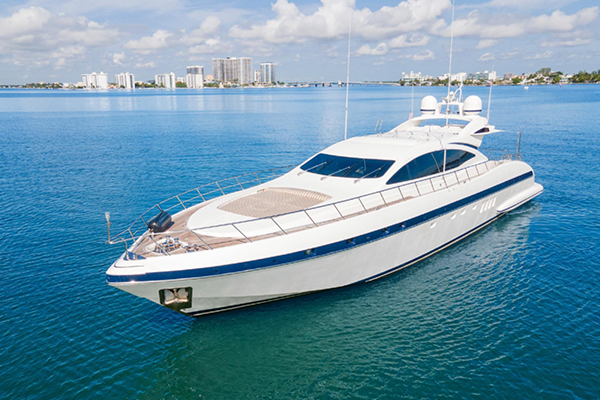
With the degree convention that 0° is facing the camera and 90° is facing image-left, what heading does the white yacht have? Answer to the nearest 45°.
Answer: approximately 45°
